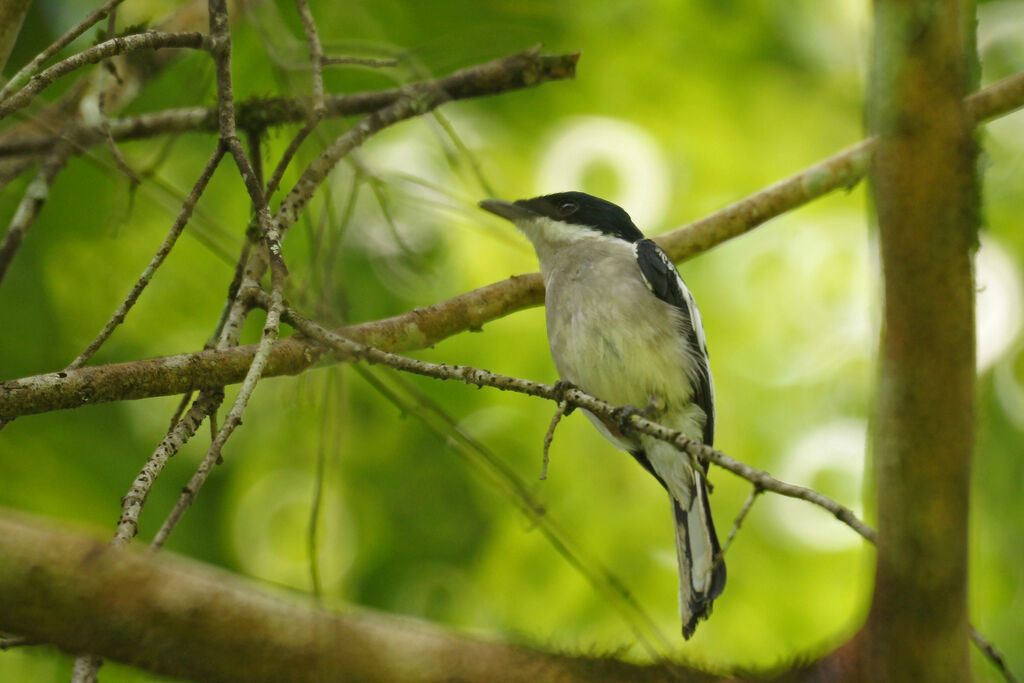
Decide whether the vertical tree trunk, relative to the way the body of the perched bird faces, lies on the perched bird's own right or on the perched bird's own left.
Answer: on the perched bird's own left

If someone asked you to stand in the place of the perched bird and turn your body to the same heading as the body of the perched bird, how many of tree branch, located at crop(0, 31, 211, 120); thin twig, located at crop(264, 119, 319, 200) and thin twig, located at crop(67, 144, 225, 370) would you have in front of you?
3
